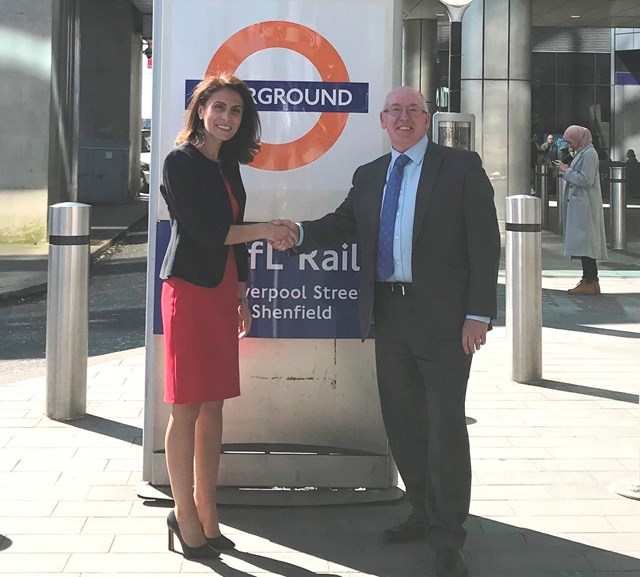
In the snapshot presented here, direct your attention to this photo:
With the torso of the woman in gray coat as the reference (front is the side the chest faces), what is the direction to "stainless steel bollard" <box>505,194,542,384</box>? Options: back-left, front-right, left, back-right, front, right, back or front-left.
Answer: left

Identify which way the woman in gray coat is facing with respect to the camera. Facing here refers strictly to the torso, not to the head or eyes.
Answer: to the viewer's left

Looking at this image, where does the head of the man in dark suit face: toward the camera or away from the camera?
toward the camera

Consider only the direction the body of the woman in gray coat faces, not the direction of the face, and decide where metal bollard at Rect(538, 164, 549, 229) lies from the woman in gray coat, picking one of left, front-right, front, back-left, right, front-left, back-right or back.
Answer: right

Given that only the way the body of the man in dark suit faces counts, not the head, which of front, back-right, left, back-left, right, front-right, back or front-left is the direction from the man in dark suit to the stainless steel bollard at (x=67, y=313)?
right

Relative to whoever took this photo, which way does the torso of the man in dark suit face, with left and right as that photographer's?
facing the viewer and to the left of the viewer

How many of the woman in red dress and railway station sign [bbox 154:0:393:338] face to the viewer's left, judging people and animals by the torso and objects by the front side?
0

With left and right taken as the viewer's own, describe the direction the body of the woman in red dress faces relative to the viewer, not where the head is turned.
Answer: facing the viewer and to the right of the viewer

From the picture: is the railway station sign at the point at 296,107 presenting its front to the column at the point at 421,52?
no

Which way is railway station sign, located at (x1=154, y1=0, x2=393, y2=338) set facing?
toward the camera

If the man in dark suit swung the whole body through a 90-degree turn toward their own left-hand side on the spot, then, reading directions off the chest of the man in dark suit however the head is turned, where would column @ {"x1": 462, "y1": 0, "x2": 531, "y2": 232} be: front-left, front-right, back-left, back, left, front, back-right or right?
back-left

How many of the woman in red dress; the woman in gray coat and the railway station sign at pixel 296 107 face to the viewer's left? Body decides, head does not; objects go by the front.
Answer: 1

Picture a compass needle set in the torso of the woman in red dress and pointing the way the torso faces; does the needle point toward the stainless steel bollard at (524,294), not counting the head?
no

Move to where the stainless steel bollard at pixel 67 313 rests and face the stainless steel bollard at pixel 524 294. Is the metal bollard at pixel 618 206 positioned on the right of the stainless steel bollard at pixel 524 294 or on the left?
left

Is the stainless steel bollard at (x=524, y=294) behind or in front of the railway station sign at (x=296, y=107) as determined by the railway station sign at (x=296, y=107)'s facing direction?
behind

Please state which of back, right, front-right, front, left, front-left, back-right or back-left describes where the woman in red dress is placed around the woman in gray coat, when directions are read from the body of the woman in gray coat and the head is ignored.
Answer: left
